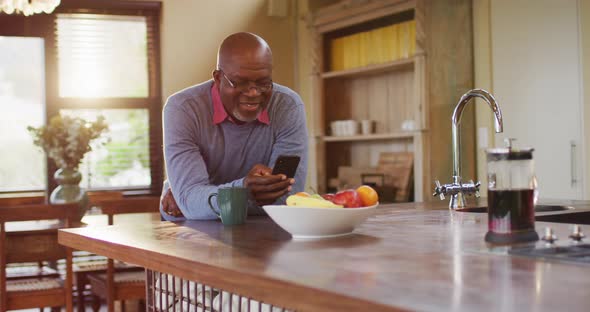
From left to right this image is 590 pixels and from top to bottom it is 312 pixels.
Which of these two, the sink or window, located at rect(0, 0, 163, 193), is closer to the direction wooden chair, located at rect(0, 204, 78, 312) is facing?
the window

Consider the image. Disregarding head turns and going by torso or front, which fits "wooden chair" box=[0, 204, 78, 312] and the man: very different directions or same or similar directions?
very different directions

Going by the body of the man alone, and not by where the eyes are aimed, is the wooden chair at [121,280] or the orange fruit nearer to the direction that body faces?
the orange fruit

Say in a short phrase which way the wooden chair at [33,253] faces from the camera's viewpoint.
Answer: facing away from the viewer

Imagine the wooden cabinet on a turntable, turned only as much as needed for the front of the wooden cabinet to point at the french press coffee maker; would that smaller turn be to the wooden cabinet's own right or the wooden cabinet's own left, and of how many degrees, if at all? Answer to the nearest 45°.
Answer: approximately 45° to the wooden cabinet's own left
